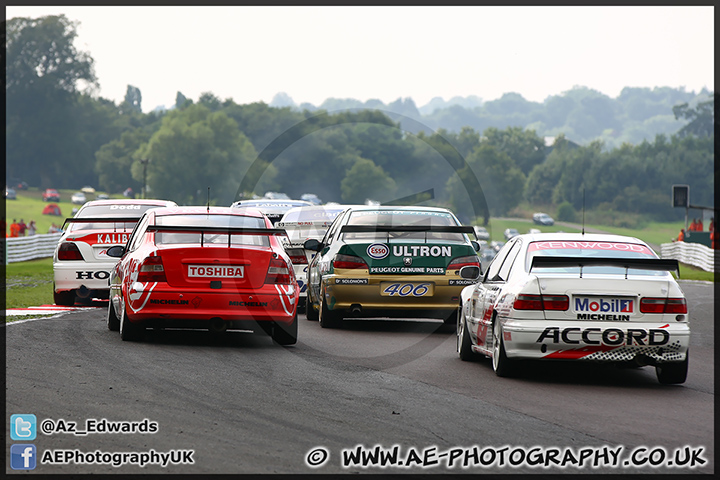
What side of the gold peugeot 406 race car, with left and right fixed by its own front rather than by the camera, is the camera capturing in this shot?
back

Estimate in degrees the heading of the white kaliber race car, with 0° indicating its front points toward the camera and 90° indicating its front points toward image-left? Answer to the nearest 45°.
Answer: approximately 180°

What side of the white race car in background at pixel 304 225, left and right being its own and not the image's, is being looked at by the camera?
back

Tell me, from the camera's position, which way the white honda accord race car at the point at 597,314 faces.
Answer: facing away from the viewer and to the left of the viewer

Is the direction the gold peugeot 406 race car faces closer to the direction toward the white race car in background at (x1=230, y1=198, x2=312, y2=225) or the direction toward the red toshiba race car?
the white race car in background

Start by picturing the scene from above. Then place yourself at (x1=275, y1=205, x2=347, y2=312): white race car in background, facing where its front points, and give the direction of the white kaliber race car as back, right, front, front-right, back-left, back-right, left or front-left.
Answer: back-left

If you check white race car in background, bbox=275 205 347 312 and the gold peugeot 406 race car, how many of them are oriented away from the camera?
2

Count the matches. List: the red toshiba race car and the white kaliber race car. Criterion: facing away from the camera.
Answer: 2

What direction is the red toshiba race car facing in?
away from the camera
